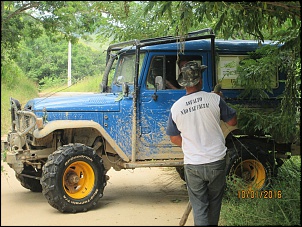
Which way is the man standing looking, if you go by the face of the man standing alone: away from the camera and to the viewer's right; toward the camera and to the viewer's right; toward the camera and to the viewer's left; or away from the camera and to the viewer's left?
away from the camera and to the viewer's right

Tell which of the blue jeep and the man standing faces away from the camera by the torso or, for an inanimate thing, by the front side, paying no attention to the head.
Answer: the man standing

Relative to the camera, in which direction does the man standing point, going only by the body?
away from the camera

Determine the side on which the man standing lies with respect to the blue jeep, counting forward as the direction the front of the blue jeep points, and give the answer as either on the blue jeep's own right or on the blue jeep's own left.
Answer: on the blue jeep's own left

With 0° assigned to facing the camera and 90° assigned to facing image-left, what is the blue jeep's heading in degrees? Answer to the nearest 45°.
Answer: approximately 45°

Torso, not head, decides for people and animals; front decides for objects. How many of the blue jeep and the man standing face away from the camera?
1
